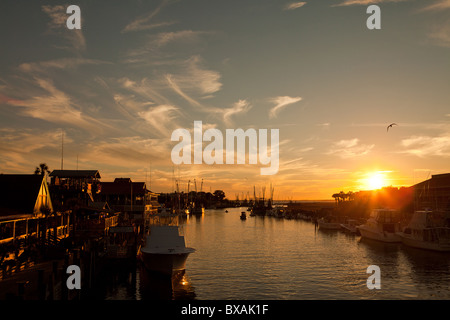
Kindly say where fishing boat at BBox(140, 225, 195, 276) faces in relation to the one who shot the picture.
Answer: facing the viewer and to the right of the viewer

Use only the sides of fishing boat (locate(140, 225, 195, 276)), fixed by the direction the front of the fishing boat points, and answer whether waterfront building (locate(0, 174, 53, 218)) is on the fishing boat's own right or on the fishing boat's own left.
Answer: on the fishing boat's own right
